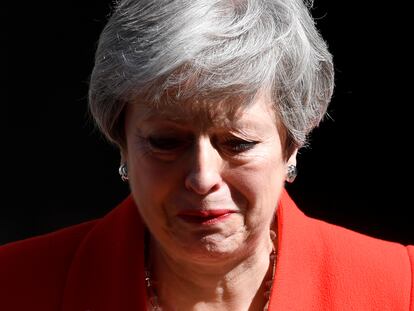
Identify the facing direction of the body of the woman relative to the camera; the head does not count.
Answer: toward the camera
